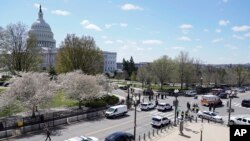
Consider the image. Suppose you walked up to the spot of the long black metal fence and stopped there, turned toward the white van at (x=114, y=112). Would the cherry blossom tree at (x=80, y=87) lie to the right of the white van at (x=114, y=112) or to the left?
left

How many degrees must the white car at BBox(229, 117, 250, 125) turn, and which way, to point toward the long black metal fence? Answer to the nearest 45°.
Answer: approximately 45° to its left

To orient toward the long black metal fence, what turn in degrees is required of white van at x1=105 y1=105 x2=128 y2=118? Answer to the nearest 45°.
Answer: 0° — it already faces it

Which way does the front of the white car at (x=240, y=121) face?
to the viewer's left

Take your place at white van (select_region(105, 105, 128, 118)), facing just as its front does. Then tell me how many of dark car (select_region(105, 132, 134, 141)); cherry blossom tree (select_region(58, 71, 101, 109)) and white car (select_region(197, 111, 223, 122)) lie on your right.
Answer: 1

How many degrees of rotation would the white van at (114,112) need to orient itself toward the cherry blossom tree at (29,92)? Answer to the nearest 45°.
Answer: approximately 45° to its right

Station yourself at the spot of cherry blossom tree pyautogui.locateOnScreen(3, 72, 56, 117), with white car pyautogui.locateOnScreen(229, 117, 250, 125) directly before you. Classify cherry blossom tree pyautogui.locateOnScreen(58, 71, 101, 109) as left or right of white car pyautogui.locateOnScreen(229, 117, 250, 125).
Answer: left

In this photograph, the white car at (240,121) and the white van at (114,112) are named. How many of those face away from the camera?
0

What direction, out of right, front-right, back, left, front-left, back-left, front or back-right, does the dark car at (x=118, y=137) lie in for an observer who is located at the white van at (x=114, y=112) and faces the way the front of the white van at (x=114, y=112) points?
front-left
